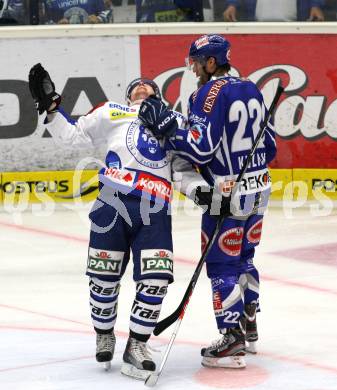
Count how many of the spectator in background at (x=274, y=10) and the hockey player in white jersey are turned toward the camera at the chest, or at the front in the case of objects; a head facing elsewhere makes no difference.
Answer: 2

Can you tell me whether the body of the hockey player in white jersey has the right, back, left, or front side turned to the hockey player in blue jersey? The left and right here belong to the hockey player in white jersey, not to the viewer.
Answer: left

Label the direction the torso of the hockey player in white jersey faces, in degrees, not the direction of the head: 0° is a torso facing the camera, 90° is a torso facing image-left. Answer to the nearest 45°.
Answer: approximately 0°

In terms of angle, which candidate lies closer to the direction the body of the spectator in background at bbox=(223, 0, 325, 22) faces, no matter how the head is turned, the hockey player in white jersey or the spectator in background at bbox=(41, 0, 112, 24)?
the hockey player in white jersey

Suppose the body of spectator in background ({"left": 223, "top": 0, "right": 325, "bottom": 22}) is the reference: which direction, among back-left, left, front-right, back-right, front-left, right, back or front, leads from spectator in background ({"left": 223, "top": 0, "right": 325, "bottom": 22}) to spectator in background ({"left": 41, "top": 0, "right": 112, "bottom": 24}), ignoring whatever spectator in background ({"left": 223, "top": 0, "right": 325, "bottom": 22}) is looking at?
right

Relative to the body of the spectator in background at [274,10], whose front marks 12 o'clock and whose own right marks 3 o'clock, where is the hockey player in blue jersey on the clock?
The hockey player in blue jersey is roughly at 12 o'clock from the spectator in background.

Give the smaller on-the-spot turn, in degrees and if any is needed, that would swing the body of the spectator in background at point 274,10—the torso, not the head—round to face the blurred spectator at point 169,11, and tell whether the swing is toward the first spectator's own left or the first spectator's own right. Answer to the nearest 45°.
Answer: approximately 90° to the first spectator's own right

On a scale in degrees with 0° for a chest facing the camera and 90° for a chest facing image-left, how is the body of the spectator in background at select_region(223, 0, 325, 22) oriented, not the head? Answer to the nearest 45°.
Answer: approximately 0°

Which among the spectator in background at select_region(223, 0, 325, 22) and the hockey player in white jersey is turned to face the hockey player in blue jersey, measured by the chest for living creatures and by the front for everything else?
the spectator in background

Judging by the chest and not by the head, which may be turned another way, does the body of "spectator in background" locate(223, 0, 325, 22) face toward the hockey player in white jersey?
yes

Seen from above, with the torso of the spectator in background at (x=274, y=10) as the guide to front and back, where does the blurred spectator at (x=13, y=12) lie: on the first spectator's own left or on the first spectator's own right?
on the first spectator's own right

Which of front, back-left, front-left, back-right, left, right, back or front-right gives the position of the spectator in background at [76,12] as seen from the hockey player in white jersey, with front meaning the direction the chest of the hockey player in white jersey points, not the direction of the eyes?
back
